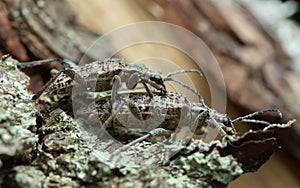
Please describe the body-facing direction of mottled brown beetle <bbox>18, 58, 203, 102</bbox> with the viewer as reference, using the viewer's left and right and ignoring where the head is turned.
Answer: facing to the right of the viewer

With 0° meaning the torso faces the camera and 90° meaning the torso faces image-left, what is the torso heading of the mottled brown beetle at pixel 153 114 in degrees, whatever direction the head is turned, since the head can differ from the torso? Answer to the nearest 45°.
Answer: approximately 270°
